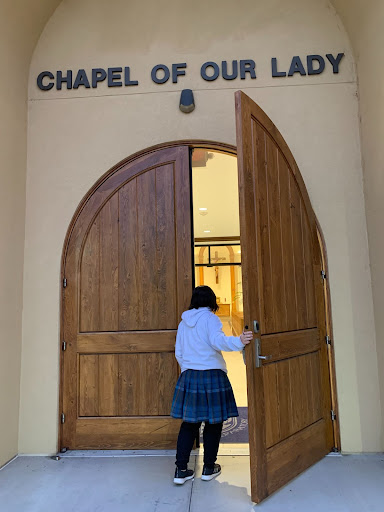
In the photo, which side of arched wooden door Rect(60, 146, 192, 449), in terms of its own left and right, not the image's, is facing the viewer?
front

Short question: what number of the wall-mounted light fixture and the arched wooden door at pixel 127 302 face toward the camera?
2

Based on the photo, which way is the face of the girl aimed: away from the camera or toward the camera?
away from the camera

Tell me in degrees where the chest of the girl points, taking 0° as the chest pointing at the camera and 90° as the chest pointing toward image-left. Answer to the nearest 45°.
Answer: approximately 225°

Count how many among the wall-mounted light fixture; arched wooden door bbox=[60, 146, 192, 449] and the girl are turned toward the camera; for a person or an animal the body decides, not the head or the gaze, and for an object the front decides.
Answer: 2

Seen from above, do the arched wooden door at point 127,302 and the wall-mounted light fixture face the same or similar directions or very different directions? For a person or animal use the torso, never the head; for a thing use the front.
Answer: same or similar directions

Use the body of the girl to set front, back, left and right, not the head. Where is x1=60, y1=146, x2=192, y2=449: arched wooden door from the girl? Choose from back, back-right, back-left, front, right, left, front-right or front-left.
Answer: left

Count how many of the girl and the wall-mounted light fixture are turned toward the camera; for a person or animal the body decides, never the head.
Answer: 1

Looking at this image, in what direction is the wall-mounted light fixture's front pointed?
toward the camera
